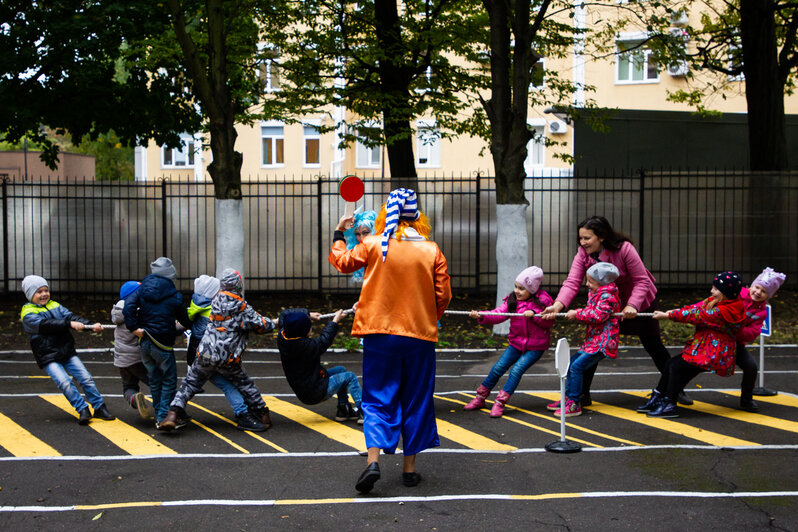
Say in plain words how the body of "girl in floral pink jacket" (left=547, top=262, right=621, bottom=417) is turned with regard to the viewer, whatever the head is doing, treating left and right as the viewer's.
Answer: facing to the left of the viewer

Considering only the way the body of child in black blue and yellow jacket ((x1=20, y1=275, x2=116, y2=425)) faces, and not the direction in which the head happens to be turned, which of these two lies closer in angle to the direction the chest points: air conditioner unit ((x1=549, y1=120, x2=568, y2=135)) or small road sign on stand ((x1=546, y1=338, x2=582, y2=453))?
the small road sign on stand

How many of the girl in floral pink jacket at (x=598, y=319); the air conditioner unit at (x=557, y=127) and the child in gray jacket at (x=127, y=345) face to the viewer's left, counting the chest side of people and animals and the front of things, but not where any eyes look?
1

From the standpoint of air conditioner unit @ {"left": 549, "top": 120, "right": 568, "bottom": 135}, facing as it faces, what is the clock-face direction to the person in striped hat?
The person in striped hat is roughly at 12 o'clock from the air conditioner unit.

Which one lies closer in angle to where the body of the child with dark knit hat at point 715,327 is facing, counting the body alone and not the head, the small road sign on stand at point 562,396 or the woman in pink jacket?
the woman in pink jacket

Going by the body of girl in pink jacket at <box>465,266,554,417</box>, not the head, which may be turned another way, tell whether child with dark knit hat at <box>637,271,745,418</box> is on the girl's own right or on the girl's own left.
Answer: on the girl's own left

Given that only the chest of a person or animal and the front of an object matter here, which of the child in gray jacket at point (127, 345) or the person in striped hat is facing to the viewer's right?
the child in gray jacket

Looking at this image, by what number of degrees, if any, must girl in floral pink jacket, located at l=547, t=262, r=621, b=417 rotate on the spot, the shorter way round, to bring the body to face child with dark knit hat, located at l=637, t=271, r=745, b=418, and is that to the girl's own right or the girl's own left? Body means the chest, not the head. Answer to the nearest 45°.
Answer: approximately 180°

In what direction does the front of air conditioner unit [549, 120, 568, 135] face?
toward the camera

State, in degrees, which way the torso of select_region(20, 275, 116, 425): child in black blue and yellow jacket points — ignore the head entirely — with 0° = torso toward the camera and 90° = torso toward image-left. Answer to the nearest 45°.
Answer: approximately 315°

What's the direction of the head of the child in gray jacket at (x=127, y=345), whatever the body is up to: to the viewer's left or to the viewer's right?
to the viewer's right

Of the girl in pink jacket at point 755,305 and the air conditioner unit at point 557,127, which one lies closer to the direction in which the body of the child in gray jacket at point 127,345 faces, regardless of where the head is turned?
the girl in pink jacket

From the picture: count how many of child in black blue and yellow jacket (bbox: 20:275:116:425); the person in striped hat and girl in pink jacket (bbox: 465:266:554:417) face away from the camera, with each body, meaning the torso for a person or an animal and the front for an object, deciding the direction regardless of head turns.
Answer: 1

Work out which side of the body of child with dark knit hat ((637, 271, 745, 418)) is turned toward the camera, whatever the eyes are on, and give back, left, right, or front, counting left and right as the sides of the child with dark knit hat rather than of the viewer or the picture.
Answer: left
